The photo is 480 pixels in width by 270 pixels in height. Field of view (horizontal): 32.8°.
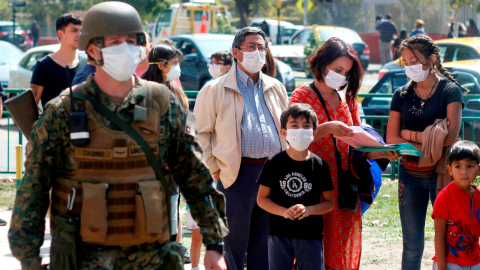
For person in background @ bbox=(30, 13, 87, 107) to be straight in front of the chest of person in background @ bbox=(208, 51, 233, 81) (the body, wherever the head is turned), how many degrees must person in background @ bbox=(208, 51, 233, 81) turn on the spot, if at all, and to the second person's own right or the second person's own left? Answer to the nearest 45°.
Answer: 0° — they already face them

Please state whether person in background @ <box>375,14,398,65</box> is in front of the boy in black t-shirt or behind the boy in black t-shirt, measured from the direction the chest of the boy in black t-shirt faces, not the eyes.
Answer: behind

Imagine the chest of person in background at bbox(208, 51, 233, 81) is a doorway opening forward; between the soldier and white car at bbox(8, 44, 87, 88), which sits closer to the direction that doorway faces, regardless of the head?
the soldier

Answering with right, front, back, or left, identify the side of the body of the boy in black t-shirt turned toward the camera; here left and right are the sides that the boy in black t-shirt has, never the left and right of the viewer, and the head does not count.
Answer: front

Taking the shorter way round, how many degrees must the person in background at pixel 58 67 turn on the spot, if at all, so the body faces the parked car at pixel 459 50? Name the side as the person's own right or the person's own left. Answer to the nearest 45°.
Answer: approximately 90° to the person's own left

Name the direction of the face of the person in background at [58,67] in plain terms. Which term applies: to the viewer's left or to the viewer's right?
to the viewer's right

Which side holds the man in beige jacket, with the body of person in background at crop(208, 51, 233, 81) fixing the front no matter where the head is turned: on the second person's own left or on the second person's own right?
on the second person's own left

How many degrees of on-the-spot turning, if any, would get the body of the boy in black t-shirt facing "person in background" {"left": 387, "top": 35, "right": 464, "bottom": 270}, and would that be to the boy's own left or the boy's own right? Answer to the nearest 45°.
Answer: approximately 135° to the boy's own left

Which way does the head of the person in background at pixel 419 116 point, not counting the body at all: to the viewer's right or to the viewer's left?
to the viewer's left

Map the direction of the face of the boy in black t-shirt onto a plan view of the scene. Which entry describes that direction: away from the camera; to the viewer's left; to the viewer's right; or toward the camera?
toward the camera
